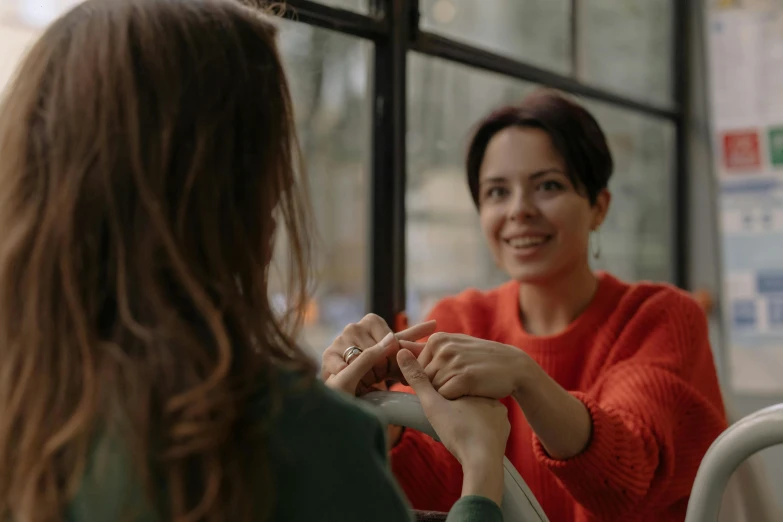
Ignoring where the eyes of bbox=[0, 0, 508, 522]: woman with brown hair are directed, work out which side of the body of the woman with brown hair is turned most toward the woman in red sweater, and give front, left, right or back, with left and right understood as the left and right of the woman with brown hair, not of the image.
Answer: front

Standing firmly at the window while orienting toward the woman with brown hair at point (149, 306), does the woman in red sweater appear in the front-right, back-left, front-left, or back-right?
front-left

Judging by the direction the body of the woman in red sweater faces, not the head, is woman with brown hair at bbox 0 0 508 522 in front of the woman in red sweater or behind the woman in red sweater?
in front

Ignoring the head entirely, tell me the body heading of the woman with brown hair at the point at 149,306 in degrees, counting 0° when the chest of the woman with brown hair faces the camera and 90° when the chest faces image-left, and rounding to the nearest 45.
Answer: approximately 225°

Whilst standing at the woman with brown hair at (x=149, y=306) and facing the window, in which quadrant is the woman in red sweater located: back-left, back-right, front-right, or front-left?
front-right

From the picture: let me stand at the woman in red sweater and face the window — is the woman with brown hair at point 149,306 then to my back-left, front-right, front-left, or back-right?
back-left

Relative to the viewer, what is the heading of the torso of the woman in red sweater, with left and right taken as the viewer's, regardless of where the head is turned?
facing the viewer and to the left of the viewer

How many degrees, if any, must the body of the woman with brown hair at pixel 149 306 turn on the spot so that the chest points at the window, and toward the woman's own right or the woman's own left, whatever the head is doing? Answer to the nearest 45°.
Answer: approximately 45° to the woman's own left

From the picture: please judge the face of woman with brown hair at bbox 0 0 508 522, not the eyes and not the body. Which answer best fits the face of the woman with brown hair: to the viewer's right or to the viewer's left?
to the viewer's right

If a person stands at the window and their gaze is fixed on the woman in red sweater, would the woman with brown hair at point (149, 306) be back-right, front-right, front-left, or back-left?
front-right

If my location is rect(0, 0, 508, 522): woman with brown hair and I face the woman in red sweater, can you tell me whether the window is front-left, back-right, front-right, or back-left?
front-left

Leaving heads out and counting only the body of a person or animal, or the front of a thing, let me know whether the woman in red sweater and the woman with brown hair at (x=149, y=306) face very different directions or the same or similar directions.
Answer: very different directions

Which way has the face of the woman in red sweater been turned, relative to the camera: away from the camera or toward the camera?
toward the camera
